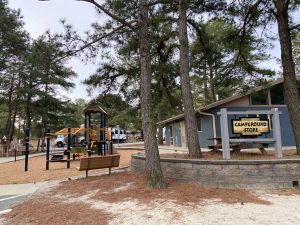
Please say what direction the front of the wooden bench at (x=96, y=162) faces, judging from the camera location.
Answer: facing away from the viewer and to the left of the viewer

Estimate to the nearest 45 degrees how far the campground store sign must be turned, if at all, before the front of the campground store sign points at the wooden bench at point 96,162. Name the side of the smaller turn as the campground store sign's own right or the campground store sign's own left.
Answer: approximately 90° to the campground store sign's own right

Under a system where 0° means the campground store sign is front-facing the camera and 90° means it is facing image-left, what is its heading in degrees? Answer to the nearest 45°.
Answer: approximately 0°

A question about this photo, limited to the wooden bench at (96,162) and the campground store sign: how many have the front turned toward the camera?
1

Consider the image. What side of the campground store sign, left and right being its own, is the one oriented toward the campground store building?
back

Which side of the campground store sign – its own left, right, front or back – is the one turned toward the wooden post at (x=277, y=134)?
left

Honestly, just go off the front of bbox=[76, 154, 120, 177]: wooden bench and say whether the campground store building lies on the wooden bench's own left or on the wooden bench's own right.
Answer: on the wooden bench's own right
